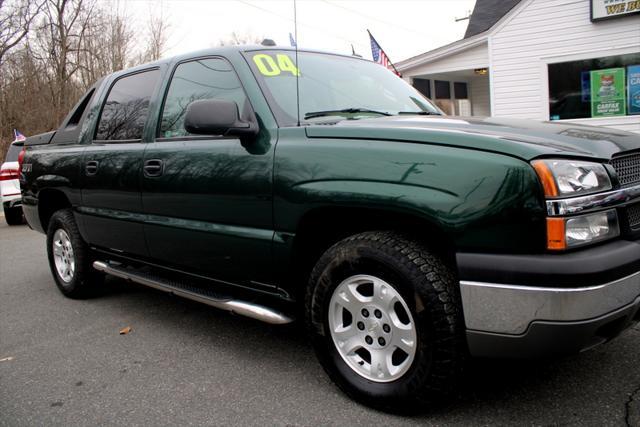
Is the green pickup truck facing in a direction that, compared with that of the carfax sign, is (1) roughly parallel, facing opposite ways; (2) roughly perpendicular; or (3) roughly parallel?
roughly perpendicular

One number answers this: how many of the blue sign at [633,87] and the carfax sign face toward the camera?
2

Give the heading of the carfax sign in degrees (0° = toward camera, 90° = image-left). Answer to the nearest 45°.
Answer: approximately 0°

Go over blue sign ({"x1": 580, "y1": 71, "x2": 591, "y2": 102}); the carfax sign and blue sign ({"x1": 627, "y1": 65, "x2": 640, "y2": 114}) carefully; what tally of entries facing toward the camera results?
3

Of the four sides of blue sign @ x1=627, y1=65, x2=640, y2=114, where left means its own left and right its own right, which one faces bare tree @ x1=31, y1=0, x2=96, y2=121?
right

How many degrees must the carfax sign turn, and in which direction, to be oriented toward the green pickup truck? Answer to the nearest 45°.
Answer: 0° — it already faces it

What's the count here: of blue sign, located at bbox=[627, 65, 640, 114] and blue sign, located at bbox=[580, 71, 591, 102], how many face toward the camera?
2

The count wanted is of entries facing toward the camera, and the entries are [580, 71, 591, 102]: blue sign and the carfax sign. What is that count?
2
